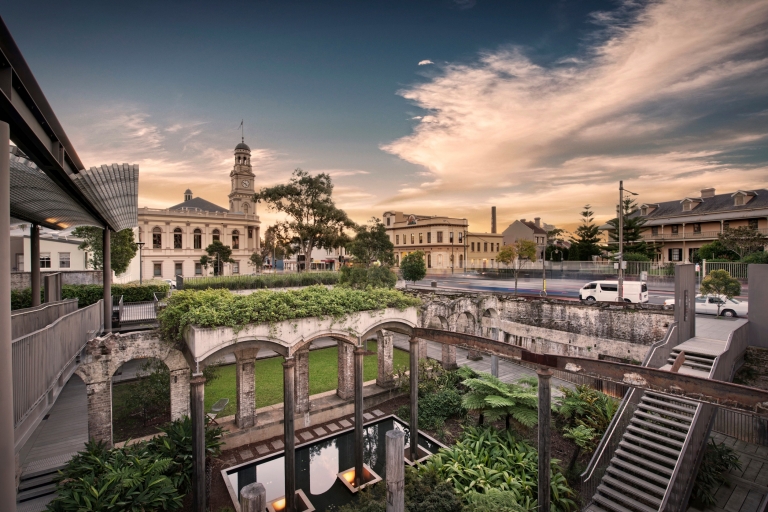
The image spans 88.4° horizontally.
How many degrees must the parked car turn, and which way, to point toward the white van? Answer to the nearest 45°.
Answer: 0° — it already faces it

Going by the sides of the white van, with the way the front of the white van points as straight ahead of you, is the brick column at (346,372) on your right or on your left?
on your left

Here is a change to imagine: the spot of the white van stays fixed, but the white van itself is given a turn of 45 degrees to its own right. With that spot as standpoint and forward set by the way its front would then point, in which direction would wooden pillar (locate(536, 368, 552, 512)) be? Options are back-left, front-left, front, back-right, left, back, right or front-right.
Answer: back-left

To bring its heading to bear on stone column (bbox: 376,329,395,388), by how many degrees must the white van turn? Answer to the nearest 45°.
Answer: approximately 45° to its left

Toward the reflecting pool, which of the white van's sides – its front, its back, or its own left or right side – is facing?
left

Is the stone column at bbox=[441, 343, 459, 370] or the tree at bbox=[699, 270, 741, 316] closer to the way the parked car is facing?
the stone column

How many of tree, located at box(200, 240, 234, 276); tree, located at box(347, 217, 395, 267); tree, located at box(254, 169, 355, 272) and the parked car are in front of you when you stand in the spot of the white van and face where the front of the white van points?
3

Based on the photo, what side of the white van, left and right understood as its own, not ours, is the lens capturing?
left

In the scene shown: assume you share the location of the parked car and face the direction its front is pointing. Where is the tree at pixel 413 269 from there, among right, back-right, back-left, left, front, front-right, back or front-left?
front

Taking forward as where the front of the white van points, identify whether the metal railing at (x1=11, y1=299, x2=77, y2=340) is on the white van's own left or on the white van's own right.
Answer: on the white van's own left

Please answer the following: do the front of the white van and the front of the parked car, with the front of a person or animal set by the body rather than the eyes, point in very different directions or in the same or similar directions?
same or similar directions

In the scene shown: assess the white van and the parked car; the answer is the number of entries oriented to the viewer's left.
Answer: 2

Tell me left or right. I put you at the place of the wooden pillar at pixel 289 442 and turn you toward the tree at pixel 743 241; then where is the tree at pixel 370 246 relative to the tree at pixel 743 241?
left

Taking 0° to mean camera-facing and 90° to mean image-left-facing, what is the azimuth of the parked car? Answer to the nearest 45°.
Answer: approximately 90°

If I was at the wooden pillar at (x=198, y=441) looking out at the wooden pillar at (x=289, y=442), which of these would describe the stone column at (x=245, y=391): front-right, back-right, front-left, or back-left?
front-left

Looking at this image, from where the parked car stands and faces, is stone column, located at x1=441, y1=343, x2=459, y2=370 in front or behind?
in front

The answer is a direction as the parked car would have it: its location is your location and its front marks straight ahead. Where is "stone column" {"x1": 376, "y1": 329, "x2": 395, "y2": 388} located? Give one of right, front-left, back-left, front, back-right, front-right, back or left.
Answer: front-left

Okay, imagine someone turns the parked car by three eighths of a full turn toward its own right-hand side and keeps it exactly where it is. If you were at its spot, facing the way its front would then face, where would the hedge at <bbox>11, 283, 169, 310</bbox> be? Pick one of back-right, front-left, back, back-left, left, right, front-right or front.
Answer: back
